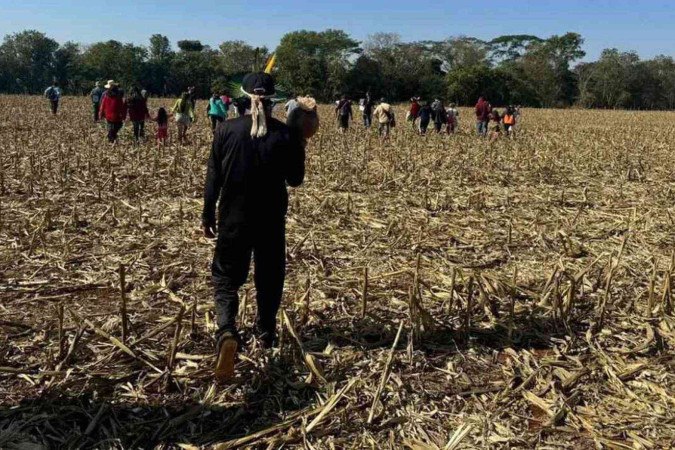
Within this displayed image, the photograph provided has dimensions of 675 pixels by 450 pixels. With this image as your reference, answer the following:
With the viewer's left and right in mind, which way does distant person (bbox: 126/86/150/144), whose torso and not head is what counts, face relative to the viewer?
facing away from the viewer

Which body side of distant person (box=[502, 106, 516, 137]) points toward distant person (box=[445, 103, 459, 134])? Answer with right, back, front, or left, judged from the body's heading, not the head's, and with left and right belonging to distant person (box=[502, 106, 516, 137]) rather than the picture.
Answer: left

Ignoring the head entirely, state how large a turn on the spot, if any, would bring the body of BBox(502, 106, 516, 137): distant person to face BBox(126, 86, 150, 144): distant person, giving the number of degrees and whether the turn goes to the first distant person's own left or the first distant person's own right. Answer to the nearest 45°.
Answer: approximately 135° to the first distant person's own left

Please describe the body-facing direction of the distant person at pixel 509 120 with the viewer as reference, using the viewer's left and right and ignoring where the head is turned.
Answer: facing away from the viewer

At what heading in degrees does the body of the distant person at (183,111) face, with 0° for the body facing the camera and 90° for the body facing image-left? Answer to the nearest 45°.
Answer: approximately 180°

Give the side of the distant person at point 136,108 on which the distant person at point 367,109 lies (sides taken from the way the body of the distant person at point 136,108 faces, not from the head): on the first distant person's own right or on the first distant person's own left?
on the first distant person's own right

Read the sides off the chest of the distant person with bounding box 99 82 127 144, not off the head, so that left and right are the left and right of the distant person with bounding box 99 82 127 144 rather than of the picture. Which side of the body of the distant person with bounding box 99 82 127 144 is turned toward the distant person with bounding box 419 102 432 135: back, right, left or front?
right

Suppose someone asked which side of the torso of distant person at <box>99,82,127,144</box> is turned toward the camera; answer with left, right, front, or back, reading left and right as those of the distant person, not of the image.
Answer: back

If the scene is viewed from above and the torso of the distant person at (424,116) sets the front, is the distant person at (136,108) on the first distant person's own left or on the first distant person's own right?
on the first distant person's own left

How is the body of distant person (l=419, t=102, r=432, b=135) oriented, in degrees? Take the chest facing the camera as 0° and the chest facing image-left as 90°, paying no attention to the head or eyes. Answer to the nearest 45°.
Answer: approximately 180°

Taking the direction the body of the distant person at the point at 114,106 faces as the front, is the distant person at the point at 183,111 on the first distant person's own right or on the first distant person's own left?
on the first distant person's own right
